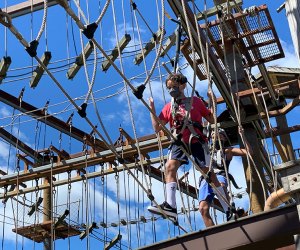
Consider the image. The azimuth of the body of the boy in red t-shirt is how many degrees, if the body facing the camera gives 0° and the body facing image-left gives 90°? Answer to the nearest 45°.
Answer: approximately 45°

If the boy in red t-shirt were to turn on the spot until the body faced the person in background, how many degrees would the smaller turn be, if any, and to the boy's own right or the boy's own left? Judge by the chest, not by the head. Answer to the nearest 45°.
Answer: approximately 180°
